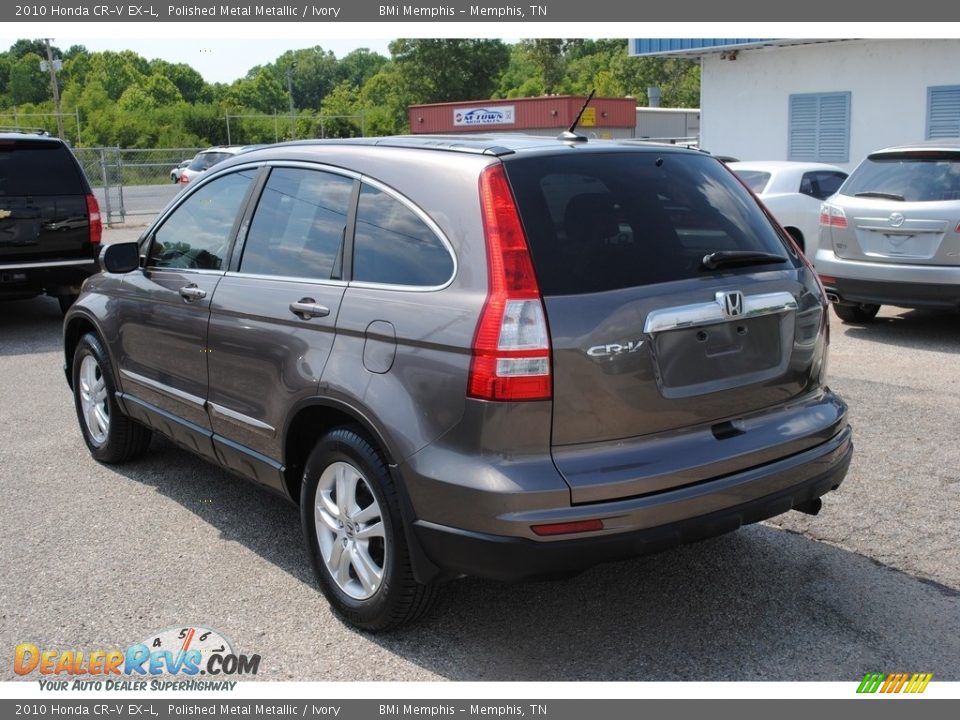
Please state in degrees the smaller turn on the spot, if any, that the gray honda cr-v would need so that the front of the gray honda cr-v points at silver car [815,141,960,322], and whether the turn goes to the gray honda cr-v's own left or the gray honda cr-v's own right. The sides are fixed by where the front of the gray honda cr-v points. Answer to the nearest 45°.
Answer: approximately 90° to the gray honda cr-v's own right

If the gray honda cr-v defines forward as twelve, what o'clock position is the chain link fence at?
The chain link fence is roughly at 1 o'clock from the gray honda cr-v.

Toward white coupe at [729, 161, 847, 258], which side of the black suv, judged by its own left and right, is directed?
right

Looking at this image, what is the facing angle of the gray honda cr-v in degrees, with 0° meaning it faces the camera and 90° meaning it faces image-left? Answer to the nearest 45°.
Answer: approximately 135°

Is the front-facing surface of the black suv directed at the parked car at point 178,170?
yes

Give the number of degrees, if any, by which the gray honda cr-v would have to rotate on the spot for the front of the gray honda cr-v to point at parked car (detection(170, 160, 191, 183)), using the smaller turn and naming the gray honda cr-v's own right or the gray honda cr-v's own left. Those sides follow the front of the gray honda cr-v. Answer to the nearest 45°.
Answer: approximately 45° to the gray honda cr-v's own right

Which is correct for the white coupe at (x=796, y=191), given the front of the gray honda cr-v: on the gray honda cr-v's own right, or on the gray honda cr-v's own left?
on the gray honda cr-v's own right

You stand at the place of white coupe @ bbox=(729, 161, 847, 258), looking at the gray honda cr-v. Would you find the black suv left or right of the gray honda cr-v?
right

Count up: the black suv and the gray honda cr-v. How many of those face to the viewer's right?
0

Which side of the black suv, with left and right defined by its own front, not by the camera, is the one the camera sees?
back

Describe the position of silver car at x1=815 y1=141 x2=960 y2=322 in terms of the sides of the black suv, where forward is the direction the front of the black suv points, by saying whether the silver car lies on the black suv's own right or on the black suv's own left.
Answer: on the black suv's own right

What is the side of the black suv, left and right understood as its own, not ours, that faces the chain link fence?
front
